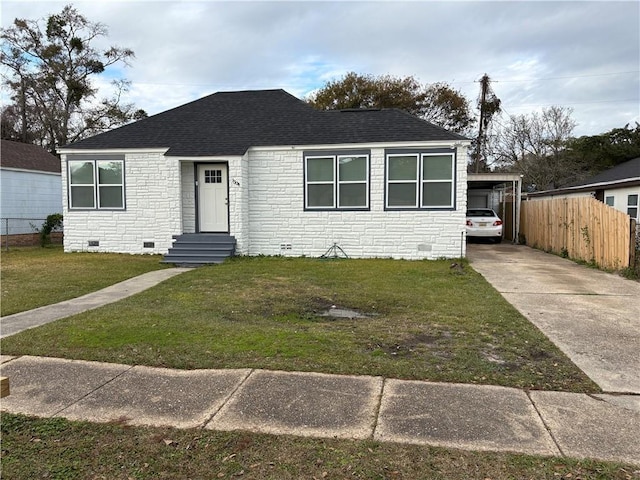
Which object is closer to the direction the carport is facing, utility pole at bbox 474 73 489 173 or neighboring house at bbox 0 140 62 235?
the neighboring house

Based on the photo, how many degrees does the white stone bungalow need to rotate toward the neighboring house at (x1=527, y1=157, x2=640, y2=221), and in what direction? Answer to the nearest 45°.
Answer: approximately 90° to its left

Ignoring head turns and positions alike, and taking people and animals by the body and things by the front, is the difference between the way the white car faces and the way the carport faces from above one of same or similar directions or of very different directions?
very different directions

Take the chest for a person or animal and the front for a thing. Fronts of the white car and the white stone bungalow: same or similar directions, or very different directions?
very different directions

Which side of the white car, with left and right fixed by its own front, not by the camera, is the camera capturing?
back

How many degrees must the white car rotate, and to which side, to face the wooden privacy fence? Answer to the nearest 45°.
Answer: approximately 135° to its right

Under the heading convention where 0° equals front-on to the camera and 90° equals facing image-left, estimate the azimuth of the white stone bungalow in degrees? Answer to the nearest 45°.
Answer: approximately 0°

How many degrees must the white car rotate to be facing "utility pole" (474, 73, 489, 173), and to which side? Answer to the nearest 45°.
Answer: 0° — it already faces it

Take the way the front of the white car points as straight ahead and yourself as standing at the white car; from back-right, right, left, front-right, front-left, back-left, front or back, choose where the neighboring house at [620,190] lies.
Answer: right

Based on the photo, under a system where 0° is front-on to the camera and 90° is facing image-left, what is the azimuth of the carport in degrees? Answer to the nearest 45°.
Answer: approximately 0°
